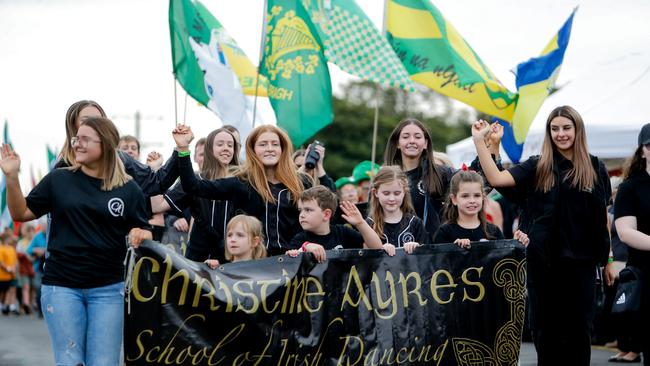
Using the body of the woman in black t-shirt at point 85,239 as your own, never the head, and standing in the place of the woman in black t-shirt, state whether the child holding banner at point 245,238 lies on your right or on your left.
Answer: on your left

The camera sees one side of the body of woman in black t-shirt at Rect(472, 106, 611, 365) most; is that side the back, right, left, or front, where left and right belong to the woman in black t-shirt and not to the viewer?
front

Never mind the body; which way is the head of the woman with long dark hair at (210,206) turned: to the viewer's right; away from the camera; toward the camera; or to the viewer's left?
toward the camera

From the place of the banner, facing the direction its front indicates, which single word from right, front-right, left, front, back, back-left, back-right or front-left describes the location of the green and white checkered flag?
back

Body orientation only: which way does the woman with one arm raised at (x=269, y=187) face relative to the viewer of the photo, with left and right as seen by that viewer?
facing the viewer

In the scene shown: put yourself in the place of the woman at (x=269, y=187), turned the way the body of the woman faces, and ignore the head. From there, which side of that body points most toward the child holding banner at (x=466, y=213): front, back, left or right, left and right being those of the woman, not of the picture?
left

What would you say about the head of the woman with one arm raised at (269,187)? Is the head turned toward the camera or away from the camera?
toward the camera

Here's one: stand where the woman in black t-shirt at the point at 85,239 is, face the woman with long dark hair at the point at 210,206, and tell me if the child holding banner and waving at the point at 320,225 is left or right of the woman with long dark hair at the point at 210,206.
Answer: right

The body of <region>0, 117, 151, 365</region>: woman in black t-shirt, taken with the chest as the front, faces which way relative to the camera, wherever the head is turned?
toward the camera

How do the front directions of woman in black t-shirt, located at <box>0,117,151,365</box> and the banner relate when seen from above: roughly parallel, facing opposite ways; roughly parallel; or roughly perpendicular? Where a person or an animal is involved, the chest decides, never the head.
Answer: roughly parallel

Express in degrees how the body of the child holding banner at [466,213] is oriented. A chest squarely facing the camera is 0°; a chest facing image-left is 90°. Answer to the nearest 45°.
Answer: approximately 0°
